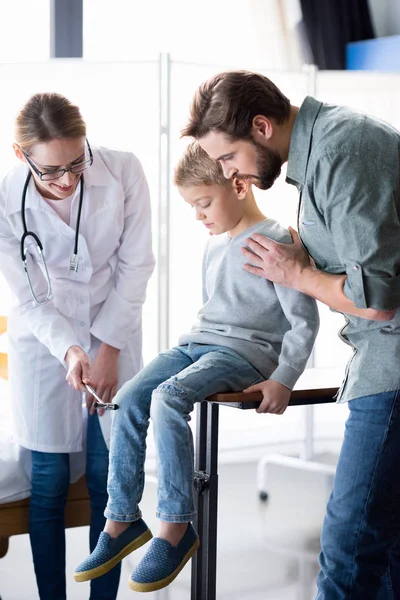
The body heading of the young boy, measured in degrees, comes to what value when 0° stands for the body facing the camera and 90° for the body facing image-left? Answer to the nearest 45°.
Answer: approximately 45°

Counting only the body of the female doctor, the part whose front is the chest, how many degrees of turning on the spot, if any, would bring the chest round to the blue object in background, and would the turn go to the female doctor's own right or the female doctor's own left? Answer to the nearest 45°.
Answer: approximately 135° to the female doctor's own left

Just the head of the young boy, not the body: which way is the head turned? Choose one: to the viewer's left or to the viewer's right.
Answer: to the viewer's left

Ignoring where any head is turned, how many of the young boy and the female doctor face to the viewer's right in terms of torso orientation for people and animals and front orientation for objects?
0

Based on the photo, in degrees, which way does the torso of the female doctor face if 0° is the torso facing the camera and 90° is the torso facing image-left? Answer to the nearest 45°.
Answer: approximately 0°

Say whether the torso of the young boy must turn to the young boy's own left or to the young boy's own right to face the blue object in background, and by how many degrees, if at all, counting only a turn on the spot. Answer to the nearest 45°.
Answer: approximately 135° to the young boy's own right
